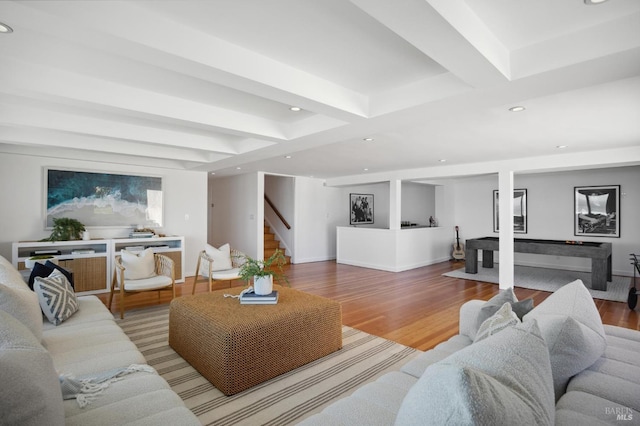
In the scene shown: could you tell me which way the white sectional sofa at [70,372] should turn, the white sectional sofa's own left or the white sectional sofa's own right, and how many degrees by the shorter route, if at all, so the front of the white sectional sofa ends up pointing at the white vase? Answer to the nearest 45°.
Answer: approximately 45° to the white sectional sofa's own left

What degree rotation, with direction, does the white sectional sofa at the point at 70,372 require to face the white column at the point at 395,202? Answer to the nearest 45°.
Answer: approximately 45° to its left

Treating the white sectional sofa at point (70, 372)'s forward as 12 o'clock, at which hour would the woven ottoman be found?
The woven ottoman is roughly at 11 o'clock from the white sectional sofa.

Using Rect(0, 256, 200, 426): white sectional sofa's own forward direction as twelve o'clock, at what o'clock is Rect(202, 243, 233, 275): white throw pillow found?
The white throw pillow is roughly at 10 o'clock from the white sectional sofa.

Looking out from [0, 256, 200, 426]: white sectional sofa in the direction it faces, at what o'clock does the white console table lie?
The white console table is roughly at 9 o'clock from the white sectional sofa.

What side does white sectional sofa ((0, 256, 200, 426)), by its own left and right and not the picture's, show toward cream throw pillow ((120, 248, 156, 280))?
left

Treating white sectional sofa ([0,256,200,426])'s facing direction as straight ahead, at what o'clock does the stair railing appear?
The stair railing is roughly at 10 o'clock from the white sectional sofa.

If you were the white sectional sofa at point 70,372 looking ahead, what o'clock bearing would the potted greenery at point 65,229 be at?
The potted greenery is roughly at 9 o'clock from the white sectional sofa.

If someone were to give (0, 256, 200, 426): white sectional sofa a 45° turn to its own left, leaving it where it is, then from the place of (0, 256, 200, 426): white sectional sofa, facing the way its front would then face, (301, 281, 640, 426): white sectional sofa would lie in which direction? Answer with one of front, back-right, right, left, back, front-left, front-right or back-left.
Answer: right

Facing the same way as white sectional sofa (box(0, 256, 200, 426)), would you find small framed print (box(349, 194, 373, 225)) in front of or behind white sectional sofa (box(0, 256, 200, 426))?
in front

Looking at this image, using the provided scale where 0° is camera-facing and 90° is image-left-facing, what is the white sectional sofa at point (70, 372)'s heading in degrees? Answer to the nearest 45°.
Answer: approximately 270°

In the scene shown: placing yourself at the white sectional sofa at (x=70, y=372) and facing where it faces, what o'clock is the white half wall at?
The white half wall is roughly at 11 o'clock from the white sectional sofa.

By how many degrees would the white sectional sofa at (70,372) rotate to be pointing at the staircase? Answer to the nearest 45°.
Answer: approximately 45° to its left
